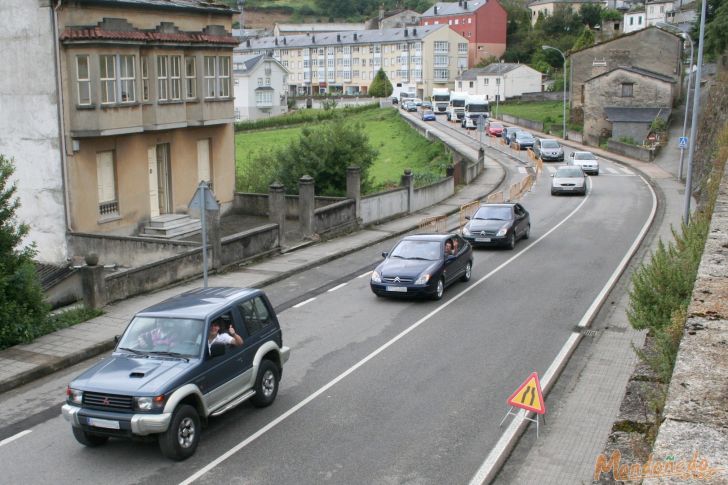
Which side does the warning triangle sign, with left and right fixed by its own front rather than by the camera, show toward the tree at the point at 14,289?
right

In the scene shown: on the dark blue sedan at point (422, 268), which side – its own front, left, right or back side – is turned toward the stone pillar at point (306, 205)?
right

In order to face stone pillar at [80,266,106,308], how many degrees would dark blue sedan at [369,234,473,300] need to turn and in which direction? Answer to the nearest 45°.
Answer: approximately 45° to its right

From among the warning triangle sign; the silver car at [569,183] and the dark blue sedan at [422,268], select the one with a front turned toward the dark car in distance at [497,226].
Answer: the silver car

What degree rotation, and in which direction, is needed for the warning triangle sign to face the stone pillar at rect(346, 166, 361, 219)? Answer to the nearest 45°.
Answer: approximately 180°

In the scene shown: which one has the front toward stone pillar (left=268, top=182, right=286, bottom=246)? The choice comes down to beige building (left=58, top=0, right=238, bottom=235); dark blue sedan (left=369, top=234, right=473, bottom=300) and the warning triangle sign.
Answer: the beige building

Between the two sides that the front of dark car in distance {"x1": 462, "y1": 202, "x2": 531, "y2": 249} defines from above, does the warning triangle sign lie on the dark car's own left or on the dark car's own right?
on the dark car's own left

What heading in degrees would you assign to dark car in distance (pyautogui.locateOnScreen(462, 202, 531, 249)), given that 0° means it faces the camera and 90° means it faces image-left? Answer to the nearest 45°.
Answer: approximately 45°

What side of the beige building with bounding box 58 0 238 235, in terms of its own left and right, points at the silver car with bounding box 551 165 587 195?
left

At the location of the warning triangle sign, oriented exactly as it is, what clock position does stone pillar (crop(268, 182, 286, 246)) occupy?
The stone pillar is roughly at 5 o'clock from the warning triangle sign.

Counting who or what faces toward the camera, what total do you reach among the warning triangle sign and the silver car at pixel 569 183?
2

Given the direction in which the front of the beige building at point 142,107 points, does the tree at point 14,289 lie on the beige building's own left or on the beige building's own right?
on the beige building's own right

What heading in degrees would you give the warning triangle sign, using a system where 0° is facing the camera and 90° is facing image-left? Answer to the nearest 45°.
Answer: approximately 0°

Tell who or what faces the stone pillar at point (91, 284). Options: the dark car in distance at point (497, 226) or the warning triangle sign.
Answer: the dark car in distance
